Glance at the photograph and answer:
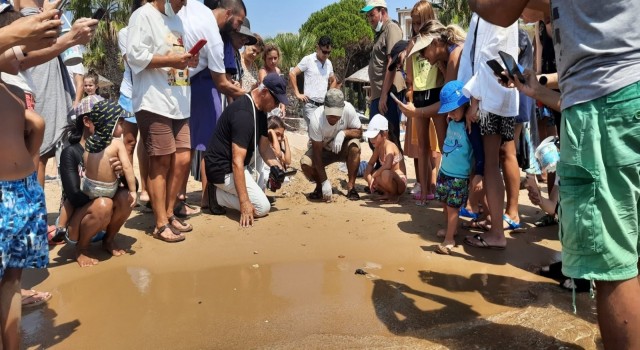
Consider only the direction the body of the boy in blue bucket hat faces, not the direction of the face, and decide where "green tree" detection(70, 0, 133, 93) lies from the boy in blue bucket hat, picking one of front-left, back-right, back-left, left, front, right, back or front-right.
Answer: right

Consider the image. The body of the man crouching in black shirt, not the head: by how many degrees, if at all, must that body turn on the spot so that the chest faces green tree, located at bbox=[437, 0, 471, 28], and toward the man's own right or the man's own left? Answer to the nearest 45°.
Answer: approximately 45° to the man's own left

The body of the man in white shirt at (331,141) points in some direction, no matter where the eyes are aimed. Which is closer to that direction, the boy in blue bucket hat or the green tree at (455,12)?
the boy in blue bucket hat

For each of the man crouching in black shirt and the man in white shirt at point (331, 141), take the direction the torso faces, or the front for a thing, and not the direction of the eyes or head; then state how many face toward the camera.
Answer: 1

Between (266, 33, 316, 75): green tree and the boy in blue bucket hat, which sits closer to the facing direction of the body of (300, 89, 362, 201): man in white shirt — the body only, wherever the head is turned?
the boy in blue bucket hat

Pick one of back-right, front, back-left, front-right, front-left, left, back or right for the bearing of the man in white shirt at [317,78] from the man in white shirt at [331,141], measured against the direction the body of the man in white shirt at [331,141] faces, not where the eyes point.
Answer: back

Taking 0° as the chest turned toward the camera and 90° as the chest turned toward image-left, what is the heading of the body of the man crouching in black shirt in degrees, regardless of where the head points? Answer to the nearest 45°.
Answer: approximately 270°
